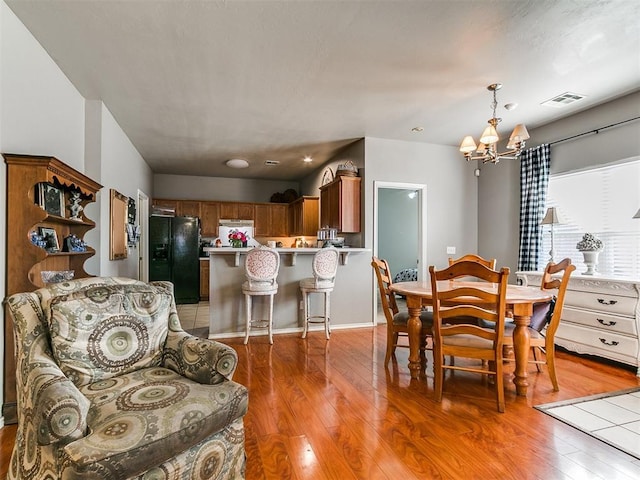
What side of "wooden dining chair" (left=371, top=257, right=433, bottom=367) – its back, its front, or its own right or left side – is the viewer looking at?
right

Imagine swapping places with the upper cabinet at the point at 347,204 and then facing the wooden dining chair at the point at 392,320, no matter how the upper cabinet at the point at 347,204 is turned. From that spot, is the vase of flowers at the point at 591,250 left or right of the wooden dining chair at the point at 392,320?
left

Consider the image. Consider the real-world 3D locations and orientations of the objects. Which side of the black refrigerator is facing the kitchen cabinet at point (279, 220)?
left

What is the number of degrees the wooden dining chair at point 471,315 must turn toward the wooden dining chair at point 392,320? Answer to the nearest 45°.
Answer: approximately 45° to its left

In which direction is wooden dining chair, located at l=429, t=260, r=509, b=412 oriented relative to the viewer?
away from the camera

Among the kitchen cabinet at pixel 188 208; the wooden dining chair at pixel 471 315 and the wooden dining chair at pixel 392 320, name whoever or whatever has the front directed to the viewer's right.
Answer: the wooden dining chair at pixel 392 320

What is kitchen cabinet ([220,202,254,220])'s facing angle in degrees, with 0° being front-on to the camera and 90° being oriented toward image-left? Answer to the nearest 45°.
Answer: approximately 0°

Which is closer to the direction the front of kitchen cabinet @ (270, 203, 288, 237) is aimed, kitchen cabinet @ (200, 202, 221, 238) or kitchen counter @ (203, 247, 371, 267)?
the kitchen counter

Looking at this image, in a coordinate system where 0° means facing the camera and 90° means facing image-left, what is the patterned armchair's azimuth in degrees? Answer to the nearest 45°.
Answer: approximately 315°

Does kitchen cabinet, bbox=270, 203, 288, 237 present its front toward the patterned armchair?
yes

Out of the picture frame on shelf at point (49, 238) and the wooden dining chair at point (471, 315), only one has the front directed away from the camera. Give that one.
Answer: the wooden dining chair

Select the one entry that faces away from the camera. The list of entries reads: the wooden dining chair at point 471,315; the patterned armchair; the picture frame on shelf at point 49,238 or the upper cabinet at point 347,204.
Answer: the wooden dining chair
